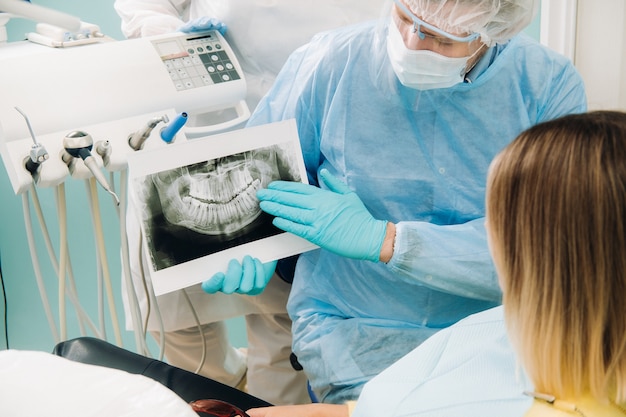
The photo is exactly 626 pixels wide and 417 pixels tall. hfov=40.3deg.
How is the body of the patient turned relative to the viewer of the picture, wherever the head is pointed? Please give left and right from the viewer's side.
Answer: facing away from the viewer and to the left of the viewer

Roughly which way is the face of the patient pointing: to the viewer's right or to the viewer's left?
to the viewer's left

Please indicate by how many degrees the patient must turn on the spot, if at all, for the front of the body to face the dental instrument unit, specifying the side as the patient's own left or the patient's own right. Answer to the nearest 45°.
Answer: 0° — they already face it
